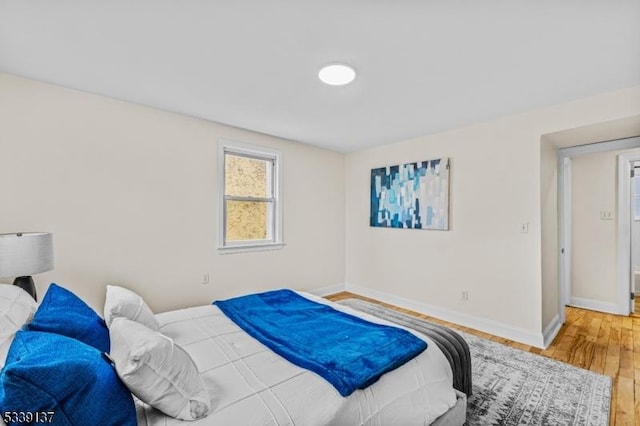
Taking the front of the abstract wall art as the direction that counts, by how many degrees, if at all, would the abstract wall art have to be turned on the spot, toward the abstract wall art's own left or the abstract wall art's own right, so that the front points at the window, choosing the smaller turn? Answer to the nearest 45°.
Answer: approximately 45° to the abstract wall art's own right

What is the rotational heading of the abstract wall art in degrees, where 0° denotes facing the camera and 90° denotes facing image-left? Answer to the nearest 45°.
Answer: approximately 45°

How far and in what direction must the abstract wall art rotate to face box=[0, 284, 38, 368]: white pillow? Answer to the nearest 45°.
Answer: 0° — it already faces it

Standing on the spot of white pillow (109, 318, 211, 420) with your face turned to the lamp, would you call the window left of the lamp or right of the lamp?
right

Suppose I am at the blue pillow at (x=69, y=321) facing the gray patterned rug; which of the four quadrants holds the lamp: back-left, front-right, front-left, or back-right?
back-left

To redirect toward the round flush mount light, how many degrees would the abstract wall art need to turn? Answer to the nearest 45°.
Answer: approximately 45° to its left

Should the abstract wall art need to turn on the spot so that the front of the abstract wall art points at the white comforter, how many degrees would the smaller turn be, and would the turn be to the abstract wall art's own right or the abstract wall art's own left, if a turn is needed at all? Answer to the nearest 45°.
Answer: approximately 45° to the abstract wall art's own left

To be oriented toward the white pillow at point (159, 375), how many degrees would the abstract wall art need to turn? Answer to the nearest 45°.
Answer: approximately 45° to its left

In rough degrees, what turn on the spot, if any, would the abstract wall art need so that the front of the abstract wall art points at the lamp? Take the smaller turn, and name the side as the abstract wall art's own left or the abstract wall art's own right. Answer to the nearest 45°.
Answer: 0° — it already faces it

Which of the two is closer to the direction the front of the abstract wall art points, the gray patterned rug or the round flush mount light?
the round flush mount light
